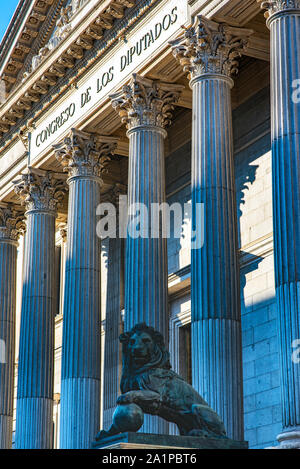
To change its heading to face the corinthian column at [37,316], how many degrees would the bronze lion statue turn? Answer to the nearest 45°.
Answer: approximately 135° to its right

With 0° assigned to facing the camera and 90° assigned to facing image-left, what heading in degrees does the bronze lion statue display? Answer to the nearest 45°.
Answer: approximately 45°

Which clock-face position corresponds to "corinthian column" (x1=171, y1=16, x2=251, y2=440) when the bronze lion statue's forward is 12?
The corinthian column is roughly at 5 o'clock from the bronze lion statue.

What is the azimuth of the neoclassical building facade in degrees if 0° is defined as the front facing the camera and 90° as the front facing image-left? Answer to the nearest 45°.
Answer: approximately 45°

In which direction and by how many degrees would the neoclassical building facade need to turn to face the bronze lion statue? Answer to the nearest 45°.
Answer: approximately 45° to its left
